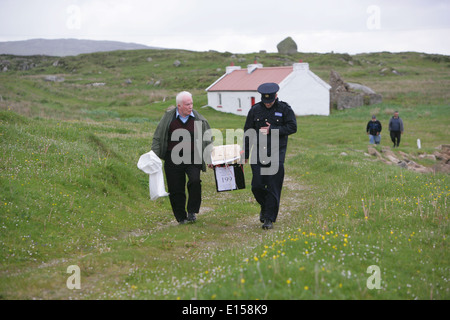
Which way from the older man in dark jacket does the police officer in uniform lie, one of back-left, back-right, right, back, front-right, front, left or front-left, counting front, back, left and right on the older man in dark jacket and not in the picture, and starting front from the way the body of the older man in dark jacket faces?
left

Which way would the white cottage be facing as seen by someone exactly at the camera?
facing the viewer and to the left of the viewer

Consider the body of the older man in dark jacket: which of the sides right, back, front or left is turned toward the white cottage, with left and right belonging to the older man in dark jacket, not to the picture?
back

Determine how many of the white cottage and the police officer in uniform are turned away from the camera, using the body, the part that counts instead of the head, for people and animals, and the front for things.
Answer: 0

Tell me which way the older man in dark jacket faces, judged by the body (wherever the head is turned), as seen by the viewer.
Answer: toward the camera

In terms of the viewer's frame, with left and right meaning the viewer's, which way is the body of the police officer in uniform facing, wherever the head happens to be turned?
facing the viewer
